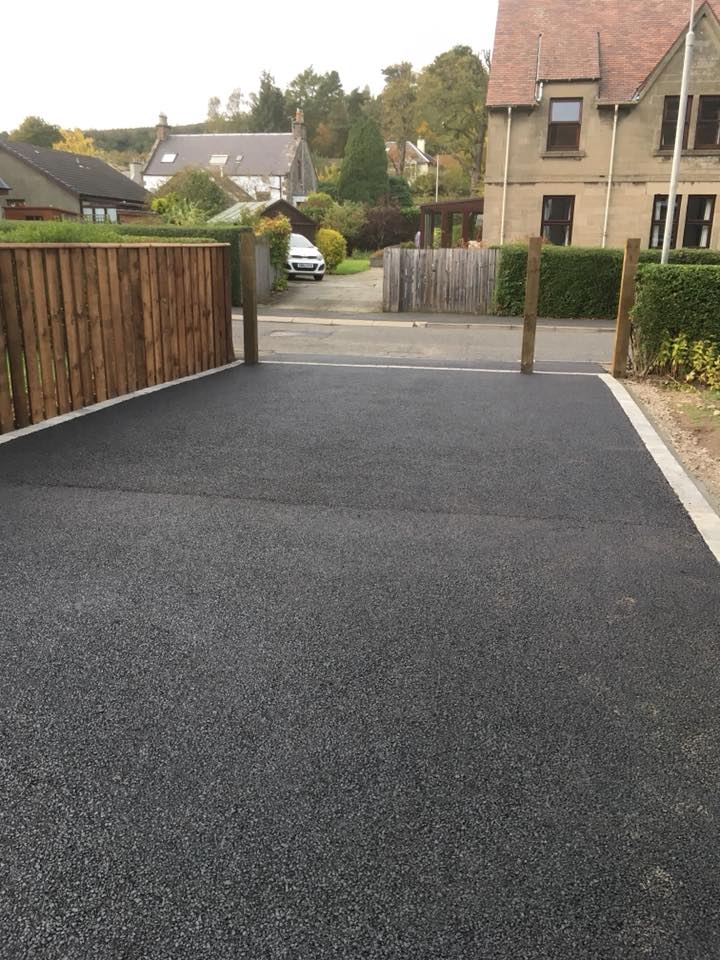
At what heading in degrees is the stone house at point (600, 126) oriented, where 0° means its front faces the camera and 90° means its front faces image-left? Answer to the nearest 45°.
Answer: approximately 0°

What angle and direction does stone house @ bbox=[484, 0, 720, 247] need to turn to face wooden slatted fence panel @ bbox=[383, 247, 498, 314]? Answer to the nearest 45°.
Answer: approximately 45° to its right

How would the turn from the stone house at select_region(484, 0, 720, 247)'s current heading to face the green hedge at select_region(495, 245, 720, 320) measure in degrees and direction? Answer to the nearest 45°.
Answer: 0° — it already faces it

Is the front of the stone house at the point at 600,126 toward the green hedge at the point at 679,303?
yes

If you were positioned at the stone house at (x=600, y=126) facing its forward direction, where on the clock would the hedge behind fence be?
The hedge behind fence is roughly at 2 o'clock from the stone house.

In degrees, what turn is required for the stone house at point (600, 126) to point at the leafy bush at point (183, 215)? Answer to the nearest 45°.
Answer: approximately 90° to its right

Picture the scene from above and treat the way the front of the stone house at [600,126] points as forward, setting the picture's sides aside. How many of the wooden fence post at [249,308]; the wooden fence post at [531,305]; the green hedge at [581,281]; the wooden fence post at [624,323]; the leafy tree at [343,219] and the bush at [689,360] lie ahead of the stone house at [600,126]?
5

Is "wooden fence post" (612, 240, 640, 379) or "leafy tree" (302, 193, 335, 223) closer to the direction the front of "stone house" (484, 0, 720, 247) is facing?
the wooden fence post

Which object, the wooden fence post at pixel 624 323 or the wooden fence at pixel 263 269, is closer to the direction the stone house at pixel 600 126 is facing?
the wooden fence post

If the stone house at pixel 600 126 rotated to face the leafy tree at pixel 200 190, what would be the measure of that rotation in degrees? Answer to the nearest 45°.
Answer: approximately 90° to its right

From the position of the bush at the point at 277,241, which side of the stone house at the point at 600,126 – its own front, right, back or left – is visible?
right

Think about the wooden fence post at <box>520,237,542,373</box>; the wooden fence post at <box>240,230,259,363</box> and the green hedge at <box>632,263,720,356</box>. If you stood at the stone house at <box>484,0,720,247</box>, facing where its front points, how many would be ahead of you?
3
